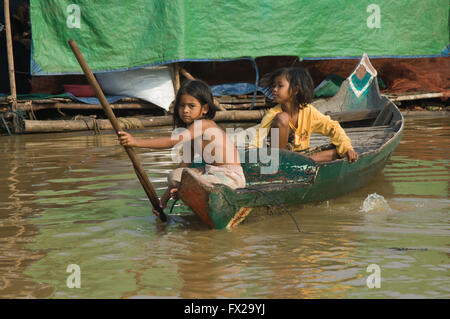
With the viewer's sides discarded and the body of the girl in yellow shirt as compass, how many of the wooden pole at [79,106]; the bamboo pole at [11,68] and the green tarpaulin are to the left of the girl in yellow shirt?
0

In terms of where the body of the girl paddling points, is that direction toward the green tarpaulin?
no

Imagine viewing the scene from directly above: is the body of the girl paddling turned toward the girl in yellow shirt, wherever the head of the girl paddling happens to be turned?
no

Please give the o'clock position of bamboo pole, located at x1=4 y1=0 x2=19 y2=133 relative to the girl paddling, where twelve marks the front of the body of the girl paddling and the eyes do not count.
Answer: The bamboo pole is roughly at 2 o'clock from the girl paddling.

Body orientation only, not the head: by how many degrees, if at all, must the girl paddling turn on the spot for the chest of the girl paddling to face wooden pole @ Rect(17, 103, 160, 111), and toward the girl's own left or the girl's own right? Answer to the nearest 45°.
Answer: approximately 90° to the girl's own right

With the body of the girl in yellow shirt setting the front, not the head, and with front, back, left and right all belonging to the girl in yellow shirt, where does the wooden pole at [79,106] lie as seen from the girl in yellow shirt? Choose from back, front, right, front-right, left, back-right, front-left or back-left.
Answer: right

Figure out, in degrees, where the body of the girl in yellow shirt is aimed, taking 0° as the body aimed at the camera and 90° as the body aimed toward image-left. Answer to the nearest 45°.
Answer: approximately 45°

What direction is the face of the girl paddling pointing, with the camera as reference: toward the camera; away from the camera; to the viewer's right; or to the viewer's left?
toward the camera

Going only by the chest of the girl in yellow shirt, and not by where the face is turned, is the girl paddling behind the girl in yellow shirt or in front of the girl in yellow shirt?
in front

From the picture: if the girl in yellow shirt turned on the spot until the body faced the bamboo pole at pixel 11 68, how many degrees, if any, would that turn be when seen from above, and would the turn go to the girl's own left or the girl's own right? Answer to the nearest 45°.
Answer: approximately 90° to the girl's own right

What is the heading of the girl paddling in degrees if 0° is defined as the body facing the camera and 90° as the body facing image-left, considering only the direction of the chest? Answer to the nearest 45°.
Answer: approximately 90°

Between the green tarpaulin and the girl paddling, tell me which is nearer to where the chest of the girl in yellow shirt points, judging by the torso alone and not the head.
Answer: the girl paddling

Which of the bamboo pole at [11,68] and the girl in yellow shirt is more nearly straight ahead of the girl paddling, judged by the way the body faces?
the bamboo pole

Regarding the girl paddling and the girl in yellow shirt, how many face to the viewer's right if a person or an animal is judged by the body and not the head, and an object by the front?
0

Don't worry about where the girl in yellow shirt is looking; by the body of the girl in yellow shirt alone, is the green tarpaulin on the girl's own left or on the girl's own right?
on the girl's own right
